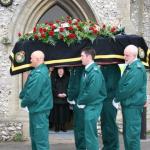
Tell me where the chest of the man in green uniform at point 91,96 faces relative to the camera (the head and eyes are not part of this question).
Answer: to the viewer's left

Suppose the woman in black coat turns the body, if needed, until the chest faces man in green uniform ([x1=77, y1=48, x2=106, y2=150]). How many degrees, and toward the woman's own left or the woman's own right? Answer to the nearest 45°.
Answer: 0° — they already face them

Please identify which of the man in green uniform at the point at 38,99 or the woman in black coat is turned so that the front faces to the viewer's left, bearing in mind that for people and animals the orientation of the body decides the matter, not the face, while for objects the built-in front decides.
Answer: the man in green uniform

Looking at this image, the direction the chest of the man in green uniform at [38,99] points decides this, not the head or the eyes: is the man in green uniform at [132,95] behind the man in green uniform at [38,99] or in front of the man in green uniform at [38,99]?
behind

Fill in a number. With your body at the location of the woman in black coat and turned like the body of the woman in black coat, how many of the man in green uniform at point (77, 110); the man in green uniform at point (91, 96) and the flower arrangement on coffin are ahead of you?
3

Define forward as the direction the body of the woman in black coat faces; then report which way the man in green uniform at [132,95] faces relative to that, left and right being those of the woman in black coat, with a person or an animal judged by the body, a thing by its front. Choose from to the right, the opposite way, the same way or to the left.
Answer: to the right

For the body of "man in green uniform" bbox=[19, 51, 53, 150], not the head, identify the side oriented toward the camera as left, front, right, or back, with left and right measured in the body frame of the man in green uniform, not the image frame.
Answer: left

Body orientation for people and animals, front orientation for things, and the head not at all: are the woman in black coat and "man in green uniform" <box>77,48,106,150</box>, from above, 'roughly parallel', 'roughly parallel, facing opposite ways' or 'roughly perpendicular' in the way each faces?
roughly perpendicular

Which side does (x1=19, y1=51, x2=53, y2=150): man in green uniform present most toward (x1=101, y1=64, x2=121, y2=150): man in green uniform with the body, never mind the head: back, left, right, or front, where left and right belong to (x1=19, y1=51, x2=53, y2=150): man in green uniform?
back

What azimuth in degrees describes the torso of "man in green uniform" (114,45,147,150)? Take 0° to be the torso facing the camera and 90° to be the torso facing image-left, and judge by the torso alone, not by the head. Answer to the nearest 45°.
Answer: approximately 90°
